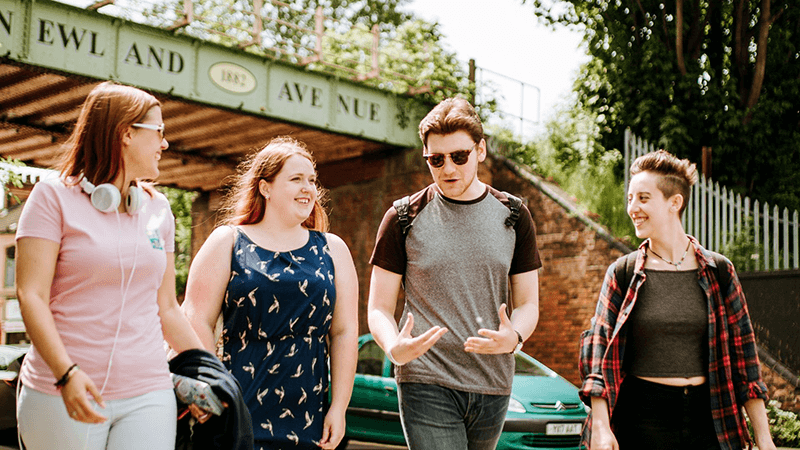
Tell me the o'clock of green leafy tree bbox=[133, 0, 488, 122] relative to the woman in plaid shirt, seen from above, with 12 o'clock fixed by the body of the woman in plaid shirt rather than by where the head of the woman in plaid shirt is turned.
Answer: The green leafy tree is roughly at 5 o'clock from the woman in plaid shirt.

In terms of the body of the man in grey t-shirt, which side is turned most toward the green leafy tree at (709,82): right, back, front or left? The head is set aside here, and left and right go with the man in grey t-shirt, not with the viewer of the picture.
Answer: back

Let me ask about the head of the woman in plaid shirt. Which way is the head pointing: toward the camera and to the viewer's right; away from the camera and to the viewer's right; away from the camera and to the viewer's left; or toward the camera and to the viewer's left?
toward the camera and to the viewer's left

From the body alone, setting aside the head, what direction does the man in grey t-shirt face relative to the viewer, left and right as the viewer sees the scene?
facing the viewer

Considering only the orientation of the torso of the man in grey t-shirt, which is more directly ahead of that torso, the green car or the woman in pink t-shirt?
the woman in pink t-shirt

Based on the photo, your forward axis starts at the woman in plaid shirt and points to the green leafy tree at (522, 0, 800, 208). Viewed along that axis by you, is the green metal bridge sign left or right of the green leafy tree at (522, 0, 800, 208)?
left

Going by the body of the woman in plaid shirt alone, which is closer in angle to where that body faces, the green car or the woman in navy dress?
the woman in navy dress

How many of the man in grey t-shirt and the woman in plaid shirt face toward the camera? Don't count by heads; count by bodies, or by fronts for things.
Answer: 2

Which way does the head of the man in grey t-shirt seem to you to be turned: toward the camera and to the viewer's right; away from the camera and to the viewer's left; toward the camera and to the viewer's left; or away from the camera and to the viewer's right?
toward the camera and to the viewer's left

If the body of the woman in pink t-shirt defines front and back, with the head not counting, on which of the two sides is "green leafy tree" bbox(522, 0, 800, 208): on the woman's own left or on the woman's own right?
on the woman's own left

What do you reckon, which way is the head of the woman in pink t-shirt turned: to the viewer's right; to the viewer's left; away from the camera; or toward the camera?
to the viewer's right

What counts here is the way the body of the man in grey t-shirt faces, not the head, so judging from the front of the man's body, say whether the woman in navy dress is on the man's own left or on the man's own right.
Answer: on the man's own right

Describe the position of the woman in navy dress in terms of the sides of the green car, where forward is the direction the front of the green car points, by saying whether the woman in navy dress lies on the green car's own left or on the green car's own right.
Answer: on the green car's own right

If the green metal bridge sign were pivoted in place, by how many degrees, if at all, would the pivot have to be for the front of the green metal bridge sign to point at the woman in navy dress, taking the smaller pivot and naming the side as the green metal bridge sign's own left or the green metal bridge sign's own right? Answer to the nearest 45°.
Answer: approximately 45° to the green metal bridge sign's own right

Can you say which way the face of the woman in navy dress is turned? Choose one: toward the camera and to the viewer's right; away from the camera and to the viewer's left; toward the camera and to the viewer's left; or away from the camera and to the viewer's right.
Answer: toward the camera and to the viewer's right
